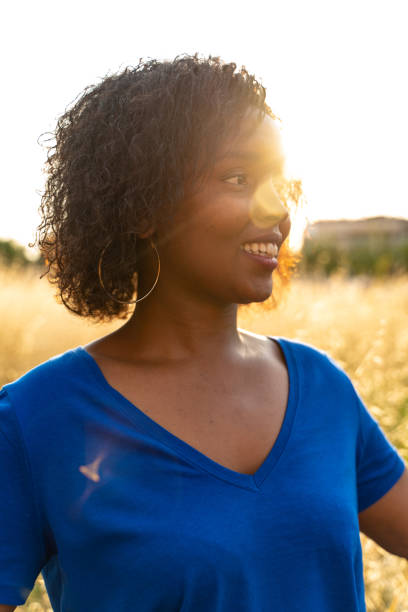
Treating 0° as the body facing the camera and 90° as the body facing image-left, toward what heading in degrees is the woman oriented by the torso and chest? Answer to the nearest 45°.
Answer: approximately 315°

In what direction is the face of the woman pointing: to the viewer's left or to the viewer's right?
to the viewer's right
